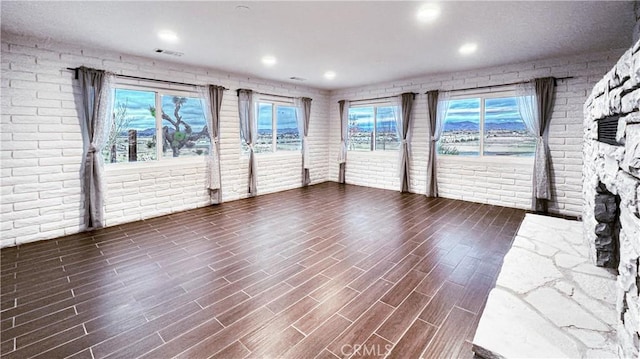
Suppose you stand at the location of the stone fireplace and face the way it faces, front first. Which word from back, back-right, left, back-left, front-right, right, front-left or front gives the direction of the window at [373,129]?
front-right

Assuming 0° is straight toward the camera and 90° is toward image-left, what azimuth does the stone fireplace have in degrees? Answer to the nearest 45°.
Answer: approximately 90°

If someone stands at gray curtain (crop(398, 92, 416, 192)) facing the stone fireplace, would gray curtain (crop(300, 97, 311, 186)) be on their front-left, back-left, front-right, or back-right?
back-right

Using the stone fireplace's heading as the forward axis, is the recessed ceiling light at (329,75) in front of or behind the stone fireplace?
in front

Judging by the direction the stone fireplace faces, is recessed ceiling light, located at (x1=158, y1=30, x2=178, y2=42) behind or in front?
in front

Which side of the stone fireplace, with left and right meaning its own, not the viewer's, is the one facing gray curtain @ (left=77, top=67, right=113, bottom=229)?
front

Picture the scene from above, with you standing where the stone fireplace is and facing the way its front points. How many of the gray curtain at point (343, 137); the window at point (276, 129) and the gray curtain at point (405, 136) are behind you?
0

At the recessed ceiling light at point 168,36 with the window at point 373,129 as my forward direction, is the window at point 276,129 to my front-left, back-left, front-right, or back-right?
front-left
